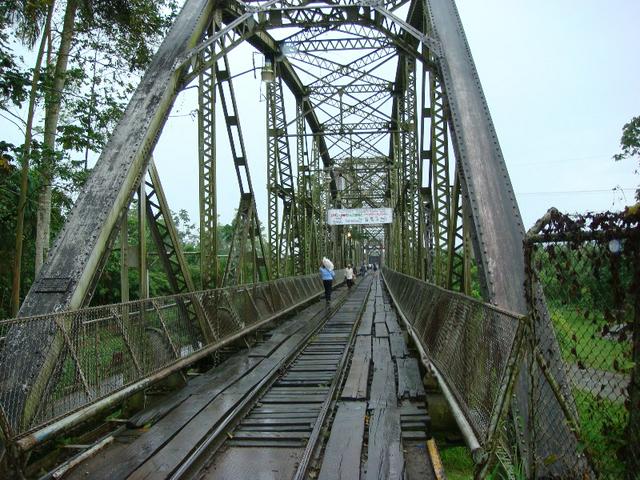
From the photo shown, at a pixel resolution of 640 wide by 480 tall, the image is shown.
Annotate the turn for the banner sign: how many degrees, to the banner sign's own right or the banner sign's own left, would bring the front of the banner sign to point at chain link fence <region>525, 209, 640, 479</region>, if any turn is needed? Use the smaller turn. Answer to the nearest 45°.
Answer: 0° — it already faces it

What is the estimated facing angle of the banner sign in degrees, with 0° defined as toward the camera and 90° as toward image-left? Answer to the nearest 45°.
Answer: approximately 0°
